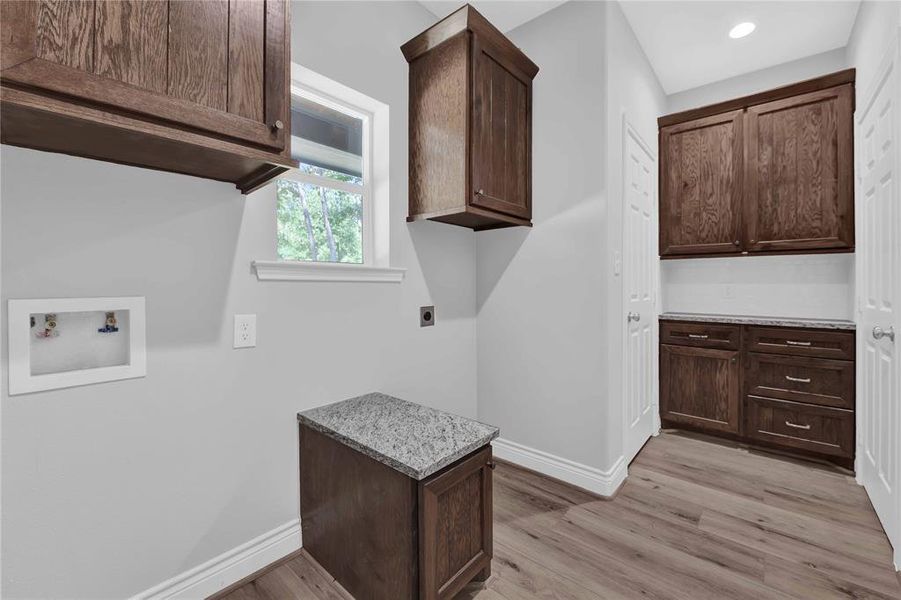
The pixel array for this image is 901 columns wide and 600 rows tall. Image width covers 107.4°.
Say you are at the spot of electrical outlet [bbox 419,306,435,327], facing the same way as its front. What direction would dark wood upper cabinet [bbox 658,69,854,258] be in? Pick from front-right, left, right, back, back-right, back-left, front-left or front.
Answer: front-left

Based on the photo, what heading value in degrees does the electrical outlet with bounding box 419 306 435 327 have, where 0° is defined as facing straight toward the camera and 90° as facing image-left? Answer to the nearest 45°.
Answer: approximately 315°

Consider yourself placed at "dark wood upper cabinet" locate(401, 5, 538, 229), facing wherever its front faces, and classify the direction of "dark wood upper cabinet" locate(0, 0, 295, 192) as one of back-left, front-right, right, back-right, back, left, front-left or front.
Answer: right

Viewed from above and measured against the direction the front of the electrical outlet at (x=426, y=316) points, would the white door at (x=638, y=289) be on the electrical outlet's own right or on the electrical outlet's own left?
on the electrical outlet's own left

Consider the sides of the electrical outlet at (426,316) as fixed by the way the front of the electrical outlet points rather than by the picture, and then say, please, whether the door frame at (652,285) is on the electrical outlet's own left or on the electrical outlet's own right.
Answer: on the electrical outlet's own left

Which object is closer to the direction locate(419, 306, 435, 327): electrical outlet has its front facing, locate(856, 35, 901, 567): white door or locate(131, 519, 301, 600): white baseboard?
the white door

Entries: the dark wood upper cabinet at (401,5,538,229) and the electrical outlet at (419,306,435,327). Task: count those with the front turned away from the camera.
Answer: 0

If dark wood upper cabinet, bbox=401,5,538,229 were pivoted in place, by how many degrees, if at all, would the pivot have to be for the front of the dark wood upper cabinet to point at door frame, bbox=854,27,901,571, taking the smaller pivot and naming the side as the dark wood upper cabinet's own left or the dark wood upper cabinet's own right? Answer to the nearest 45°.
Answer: approximately 45° to the dark wood upper cabinet's own left
